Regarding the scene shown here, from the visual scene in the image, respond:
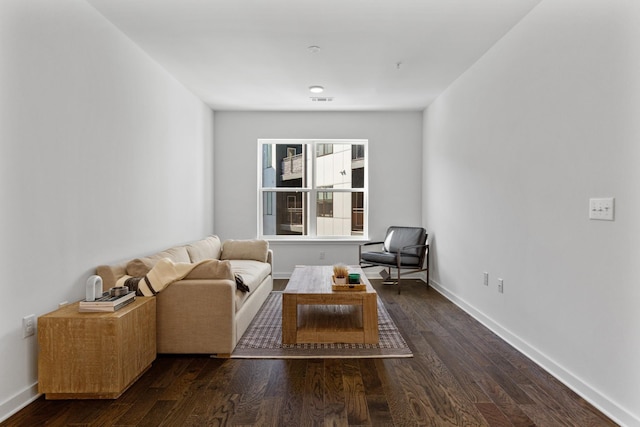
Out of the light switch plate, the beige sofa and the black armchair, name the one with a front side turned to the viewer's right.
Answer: the beige sofa

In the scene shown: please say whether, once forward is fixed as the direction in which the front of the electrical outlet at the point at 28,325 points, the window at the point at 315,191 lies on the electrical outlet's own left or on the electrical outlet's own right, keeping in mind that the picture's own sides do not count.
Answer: on the electrical outlet's own left

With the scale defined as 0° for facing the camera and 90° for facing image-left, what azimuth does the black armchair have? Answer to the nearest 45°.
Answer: approximately 45°

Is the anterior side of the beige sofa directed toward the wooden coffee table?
yes

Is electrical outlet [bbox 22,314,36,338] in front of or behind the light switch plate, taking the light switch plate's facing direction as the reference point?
in front

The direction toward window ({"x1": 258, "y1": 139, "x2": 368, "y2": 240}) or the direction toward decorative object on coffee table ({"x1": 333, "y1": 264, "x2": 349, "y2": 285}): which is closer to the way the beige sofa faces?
the decorative object on coffee table

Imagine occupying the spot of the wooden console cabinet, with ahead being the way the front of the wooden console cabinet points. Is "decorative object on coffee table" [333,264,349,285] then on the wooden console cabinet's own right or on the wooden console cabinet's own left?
on the wooden console cabinet's own left

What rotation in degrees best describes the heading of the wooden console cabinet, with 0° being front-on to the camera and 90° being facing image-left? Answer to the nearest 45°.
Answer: approximately 315°

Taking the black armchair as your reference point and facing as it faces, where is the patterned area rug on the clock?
The patterned area rug is roughly at 11 o'clock from the black armchair.

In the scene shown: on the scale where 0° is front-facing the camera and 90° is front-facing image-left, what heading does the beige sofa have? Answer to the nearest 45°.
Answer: approximately 270°

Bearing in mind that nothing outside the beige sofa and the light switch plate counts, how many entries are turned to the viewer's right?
1

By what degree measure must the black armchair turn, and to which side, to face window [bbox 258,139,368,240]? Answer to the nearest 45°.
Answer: approximately 45° to its right

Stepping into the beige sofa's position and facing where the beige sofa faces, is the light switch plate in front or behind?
in front
